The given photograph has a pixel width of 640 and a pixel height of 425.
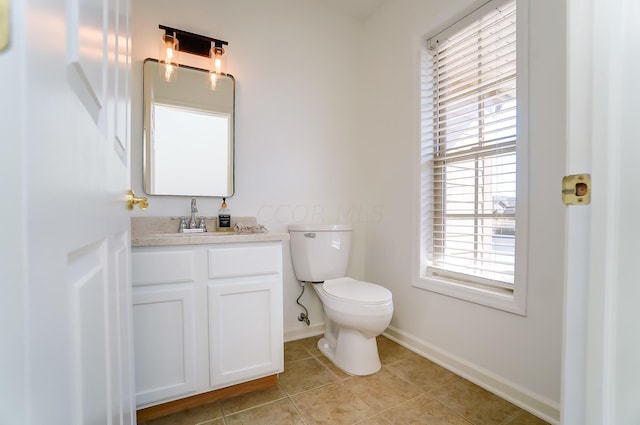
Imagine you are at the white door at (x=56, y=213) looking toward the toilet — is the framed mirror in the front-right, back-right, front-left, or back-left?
front-left

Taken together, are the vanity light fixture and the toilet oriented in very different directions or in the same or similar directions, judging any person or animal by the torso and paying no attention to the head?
same or similar directions

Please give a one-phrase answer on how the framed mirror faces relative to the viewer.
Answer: facing the viewer and to the right of the viewer

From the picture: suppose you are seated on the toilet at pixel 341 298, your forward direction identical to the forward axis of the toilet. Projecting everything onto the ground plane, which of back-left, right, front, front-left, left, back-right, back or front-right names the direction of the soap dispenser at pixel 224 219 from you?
back-right

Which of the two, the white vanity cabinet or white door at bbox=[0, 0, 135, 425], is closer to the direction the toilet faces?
the white door

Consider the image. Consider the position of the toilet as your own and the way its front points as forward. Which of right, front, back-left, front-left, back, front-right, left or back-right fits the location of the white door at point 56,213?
front-right

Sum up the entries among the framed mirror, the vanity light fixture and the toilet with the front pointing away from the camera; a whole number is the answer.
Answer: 0

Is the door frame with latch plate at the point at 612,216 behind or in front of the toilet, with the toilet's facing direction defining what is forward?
in front

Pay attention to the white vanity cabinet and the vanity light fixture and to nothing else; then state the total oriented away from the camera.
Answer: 0

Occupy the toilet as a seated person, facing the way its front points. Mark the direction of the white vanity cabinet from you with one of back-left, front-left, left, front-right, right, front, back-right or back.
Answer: right
